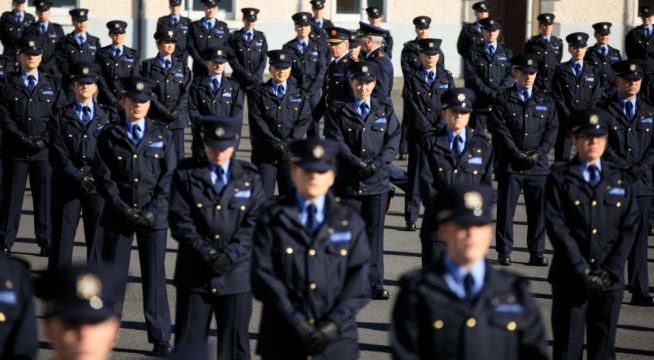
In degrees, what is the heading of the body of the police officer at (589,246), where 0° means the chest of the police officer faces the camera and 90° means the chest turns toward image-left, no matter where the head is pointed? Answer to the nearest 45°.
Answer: approximately 0°

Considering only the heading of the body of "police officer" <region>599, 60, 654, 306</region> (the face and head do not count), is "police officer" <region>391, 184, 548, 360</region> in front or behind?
in front

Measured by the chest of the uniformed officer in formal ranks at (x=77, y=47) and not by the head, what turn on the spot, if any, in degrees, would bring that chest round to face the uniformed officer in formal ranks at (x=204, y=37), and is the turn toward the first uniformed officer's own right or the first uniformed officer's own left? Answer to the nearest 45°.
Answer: approximately 135° to the first uniformed officer's own left

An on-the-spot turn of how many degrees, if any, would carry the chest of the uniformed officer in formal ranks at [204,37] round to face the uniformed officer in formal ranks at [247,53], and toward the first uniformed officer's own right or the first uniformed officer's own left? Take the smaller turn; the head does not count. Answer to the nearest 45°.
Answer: approximately 45° to the first uniformed officer's own left

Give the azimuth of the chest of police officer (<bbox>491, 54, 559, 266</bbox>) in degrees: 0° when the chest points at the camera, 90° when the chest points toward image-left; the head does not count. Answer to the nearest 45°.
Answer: approximately 0°

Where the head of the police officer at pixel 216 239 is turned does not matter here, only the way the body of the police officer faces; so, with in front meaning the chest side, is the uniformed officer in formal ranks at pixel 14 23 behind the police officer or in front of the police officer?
behind

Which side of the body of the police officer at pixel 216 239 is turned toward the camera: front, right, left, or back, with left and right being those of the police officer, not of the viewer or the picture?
front

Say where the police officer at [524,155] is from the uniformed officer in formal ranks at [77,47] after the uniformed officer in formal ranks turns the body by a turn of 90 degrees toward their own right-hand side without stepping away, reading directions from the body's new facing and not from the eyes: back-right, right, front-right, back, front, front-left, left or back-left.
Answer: back-left

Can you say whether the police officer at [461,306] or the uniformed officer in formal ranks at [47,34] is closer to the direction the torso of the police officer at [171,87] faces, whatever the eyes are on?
the police officer
